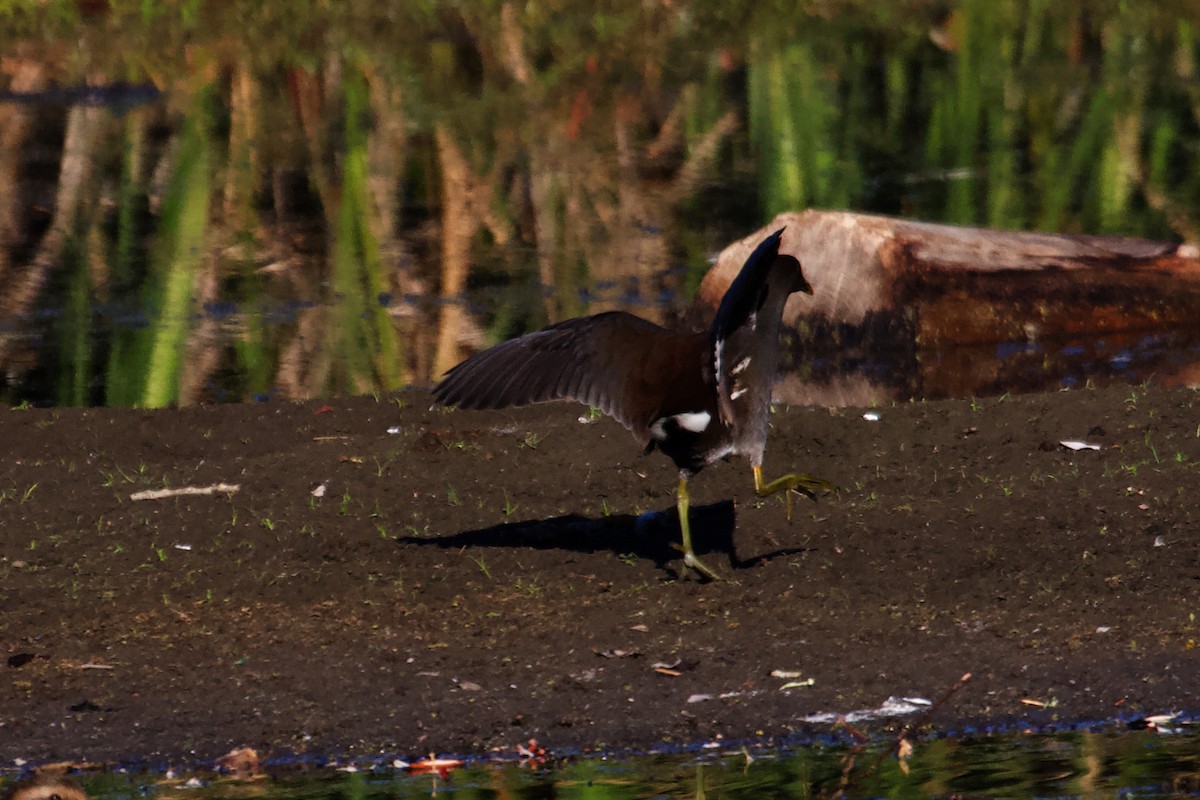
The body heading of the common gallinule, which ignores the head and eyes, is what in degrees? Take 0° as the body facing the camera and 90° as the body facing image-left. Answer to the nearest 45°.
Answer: approximately 225°

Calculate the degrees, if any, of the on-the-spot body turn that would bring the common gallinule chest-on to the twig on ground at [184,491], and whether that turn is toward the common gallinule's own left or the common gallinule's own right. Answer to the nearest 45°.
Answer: approximately 90° to the common gallinule's own left

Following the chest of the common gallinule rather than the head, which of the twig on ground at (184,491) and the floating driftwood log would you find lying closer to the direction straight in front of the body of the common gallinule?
the floating driftwood log
